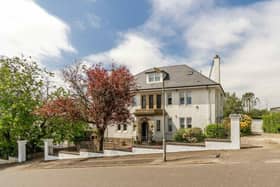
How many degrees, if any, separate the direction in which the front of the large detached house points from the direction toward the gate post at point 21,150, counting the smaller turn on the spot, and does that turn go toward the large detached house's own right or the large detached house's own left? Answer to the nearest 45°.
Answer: approximately 45° to the large detached house's own right

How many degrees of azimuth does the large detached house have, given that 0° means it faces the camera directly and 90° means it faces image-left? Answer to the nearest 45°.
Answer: approximately 0°

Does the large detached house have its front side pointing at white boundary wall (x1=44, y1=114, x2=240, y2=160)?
yes

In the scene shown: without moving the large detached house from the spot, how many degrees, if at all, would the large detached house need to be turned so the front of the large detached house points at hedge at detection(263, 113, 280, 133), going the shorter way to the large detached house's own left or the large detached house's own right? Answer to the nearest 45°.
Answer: approximately 90° to the large detached house's own left

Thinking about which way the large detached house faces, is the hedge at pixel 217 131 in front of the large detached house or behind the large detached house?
in front

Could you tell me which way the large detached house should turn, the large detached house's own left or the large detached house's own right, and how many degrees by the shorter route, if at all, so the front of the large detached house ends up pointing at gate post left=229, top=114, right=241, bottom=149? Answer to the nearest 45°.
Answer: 0° — it already faces it
